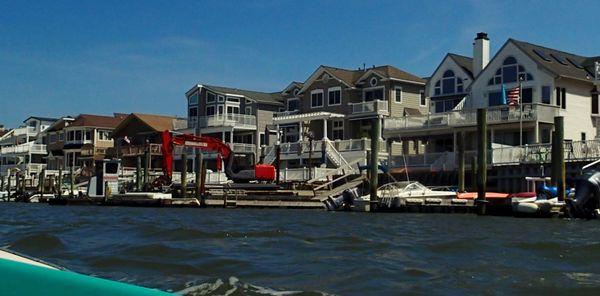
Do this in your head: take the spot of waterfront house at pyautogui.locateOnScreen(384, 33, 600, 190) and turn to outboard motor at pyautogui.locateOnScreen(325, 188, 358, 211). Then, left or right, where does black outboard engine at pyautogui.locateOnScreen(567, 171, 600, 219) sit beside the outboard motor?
left

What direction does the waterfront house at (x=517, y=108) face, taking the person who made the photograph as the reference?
facing the viewer and to the left of the viewer

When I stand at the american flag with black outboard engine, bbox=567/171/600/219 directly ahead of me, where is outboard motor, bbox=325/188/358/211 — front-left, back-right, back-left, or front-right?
front-right

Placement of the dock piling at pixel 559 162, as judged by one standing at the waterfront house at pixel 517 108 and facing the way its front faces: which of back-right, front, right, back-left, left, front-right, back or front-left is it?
front-left

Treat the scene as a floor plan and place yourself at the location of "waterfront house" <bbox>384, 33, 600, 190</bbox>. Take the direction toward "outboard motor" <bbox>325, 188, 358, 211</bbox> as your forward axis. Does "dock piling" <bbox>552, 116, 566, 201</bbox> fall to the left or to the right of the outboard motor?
left

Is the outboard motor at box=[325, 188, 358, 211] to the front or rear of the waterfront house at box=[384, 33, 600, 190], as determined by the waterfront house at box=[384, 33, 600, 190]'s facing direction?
to the front

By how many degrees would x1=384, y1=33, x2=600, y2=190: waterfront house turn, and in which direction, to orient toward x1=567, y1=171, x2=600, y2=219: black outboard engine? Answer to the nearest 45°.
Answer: approximately 45° to its left
